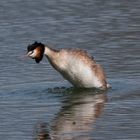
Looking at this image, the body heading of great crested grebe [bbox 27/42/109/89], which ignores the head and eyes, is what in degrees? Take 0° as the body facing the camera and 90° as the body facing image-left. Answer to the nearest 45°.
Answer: approximately 90°
